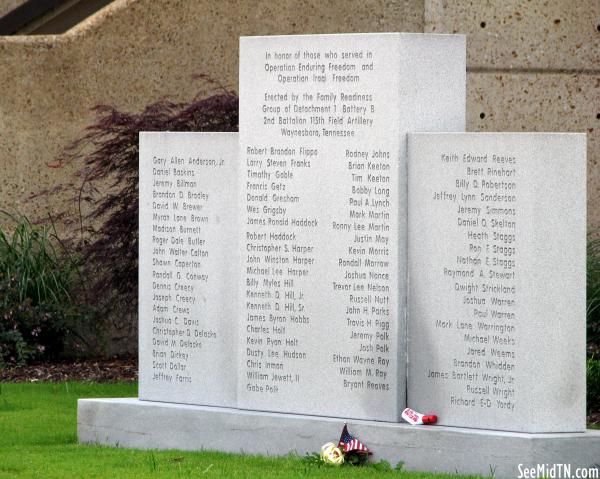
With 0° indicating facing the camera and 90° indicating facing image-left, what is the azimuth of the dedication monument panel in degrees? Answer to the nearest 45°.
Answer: approximately 45°

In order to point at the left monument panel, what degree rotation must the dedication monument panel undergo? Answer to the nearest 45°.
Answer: approximately 90° to its right

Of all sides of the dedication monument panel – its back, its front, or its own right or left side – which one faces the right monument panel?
left

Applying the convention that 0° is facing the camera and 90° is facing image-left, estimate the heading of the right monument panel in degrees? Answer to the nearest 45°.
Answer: approximately 45°
